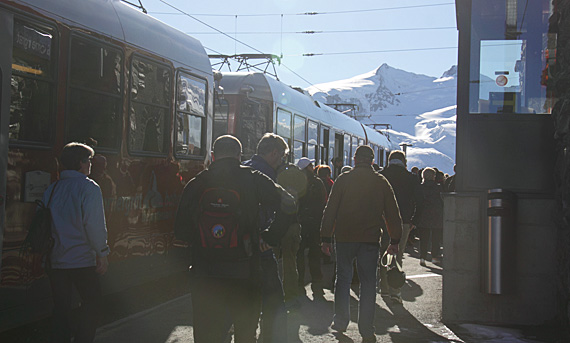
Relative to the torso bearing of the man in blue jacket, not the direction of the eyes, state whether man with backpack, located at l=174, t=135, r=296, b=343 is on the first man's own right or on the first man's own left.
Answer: on the first man's own right

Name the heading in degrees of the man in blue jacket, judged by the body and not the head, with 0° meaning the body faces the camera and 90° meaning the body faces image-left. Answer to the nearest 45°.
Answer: approximately 225°

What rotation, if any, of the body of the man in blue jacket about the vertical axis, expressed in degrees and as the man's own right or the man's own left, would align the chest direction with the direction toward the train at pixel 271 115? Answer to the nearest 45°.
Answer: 0° — they already face it

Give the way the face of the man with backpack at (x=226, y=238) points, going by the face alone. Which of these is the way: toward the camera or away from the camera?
away from the camera

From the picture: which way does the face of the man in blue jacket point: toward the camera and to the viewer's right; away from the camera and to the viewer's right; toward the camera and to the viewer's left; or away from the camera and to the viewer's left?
away from the camera and to the viewer's right
